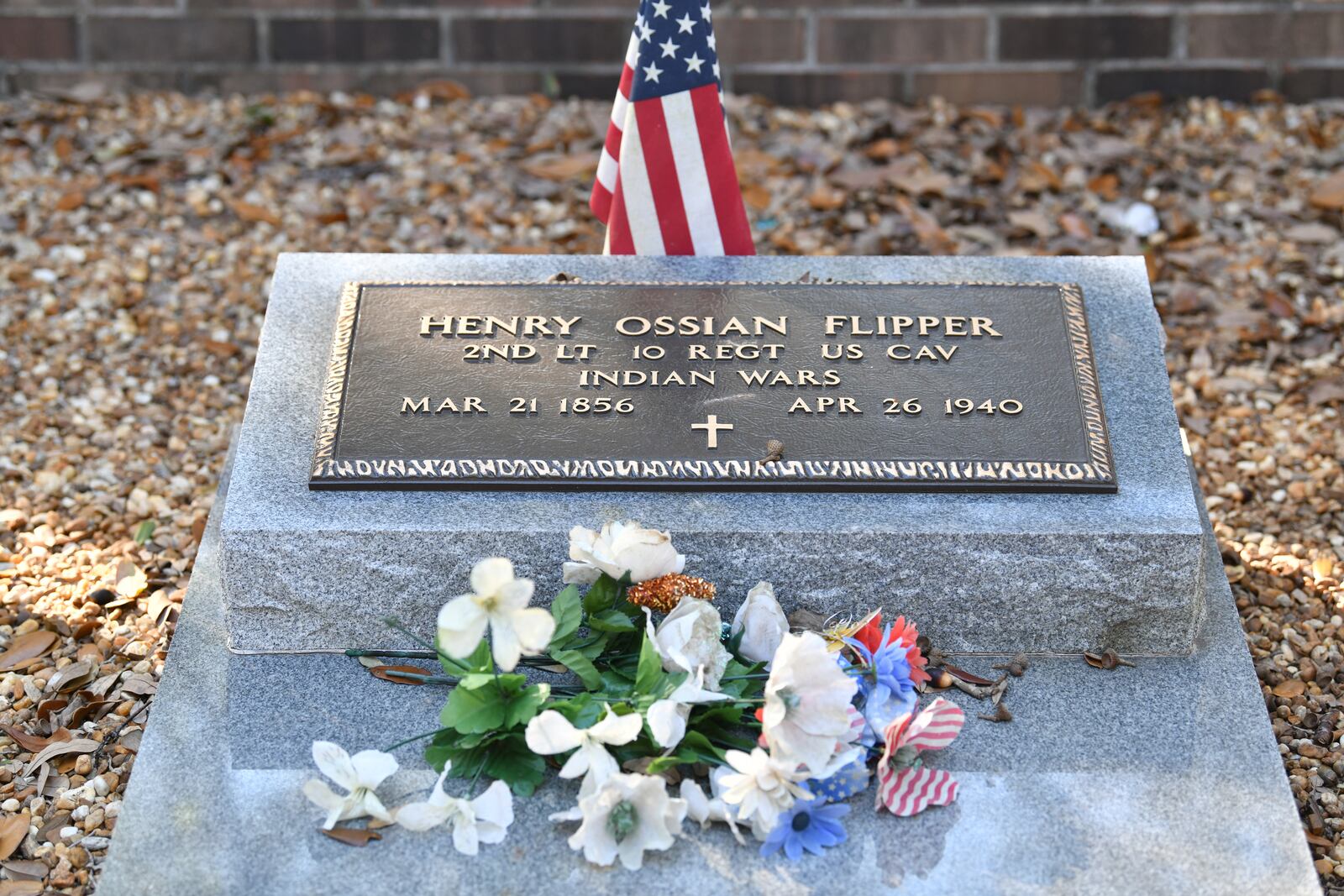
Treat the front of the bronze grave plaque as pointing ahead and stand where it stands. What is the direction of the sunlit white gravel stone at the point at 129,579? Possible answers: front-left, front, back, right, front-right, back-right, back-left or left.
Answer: right

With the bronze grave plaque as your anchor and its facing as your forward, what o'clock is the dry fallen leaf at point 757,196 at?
The dry fallen leaf is roughly at 6 o'clock from the bronze grave plaque.

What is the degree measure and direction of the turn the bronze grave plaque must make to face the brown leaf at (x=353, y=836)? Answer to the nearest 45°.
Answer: approximately 45° to its right

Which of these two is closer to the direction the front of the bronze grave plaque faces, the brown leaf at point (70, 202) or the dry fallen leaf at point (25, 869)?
the dry fallen leaf

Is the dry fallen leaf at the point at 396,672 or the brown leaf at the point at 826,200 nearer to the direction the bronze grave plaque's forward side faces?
the dry fallen leaf

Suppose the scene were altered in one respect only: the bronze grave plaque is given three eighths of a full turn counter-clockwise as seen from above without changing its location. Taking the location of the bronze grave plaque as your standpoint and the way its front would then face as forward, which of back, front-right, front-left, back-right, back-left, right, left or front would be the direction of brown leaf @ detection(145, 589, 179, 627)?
back-left

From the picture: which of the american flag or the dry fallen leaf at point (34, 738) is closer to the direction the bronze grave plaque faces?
the dry fallen leaf

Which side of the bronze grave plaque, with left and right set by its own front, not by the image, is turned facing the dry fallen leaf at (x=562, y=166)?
back

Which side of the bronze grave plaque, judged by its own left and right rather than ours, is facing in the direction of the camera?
front

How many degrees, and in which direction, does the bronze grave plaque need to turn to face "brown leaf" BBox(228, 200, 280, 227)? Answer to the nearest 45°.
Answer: approximately 135° to its right

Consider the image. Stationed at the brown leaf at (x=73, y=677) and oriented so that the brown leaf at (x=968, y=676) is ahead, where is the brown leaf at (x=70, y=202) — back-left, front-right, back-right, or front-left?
back-left

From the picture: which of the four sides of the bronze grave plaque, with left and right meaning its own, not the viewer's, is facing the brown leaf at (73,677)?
right

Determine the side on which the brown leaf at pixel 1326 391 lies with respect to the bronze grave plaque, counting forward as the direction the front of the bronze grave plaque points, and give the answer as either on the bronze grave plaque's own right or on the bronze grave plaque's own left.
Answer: on the bronze grave plaque's own left

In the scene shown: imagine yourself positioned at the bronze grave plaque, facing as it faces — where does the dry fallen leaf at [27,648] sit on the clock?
The dry fallen leaf is roughly at 3 o'clock from the bronze grave plaque.

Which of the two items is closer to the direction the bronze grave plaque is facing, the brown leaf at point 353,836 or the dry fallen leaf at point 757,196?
the brown leaf

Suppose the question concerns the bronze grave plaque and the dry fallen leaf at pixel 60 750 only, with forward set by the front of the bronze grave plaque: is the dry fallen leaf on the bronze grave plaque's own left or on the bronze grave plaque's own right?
on the bronze grave plaque's own right
